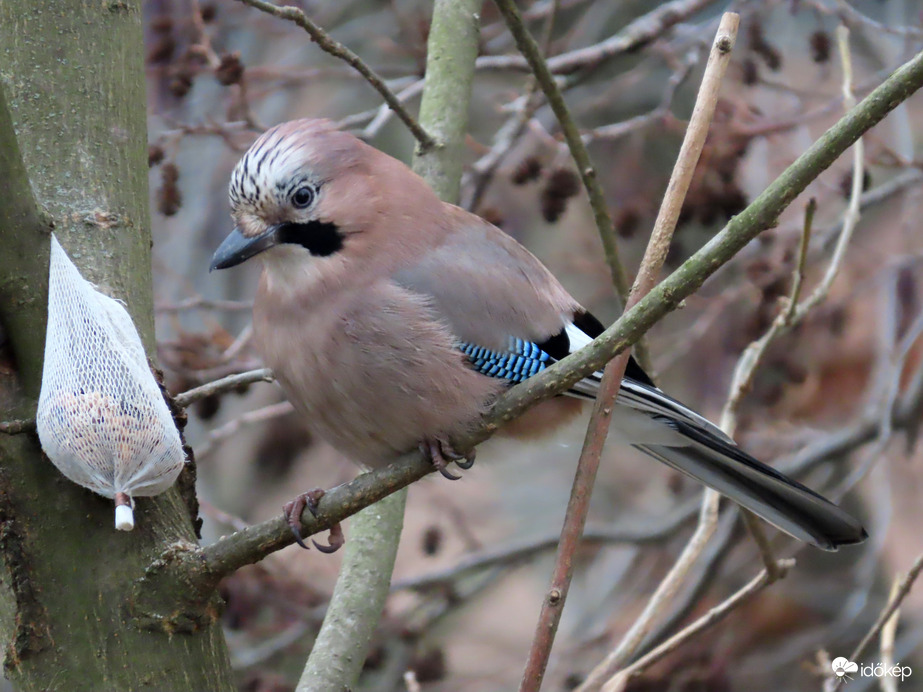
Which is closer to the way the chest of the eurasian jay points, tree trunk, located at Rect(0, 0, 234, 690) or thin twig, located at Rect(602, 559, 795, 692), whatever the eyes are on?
the tree trunk

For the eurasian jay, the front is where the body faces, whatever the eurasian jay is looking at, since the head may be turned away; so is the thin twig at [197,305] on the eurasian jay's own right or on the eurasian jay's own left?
on the eurasian jay's own right

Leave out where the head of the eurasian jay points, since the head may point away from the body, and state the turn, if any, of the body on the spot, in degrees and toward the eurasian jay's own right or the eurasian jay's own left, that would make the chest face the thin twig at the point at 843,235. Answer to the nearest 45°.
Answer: approximately 180°

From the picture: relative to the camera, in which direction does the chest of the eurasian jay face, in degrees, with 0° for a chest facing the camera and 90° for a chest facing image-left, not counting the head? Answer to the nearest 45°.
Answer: approximately 45°

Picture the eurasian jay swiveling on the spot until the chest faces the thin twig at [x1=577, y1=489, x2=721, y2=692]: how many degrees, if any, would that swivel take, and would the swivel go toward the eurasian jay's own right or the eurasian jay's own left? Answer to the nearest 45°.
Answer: approximately 135° to the eurasian jay's own left
